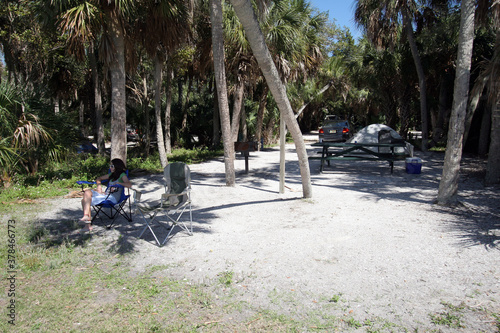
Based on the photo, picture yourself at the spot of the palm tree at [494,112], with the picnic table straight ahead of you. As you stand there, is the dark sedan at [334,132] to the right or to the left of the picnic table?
right

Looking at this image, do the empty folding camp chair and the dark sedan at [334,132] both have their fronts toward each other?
no

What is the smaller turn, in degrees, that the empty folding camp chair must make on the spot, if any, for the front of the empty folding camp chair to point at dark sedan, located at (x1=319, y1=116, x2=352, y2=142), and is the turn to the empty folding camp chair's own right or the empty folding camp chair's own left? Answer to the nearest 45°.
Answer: approximately 180°

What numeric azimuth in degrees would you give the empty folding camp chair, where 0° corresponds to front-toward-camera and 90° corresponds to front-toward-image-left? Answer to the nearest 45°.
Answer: approximately 45°

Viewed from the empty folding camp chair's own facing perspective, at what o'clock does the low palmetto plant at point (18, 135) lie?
The low palmetto plant is roughly at 3 o'clock from the empty folding camp chair.

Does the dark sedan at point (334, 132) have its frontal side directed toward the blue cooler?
no

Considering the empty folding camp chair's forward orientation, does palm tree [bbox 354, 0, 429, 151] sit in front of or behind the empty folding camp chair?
behind

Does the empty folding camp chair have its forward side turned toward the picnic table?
no

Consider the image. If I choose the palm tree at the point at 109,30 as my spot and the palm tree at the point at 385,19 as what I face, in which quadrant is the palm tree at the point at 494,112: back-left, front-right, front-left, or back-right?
front-right

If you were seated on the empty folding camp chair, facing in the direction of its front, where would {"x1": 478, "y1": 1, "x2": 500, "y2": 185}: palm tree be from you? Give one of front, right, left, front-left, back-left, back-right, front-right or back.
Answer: back-left
